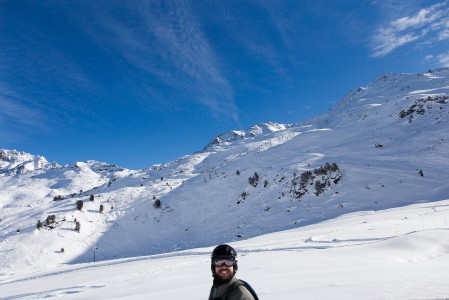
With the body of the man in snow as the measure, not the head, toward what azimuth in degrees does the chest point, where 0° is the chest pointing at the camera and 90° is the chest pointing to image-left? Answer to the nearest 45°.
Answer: approximately 45°

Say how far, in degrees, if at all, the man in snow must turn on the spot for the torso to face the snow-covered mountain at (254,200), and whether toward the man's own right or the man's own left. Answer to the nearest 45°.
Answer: approximately 135° to the man's own right
